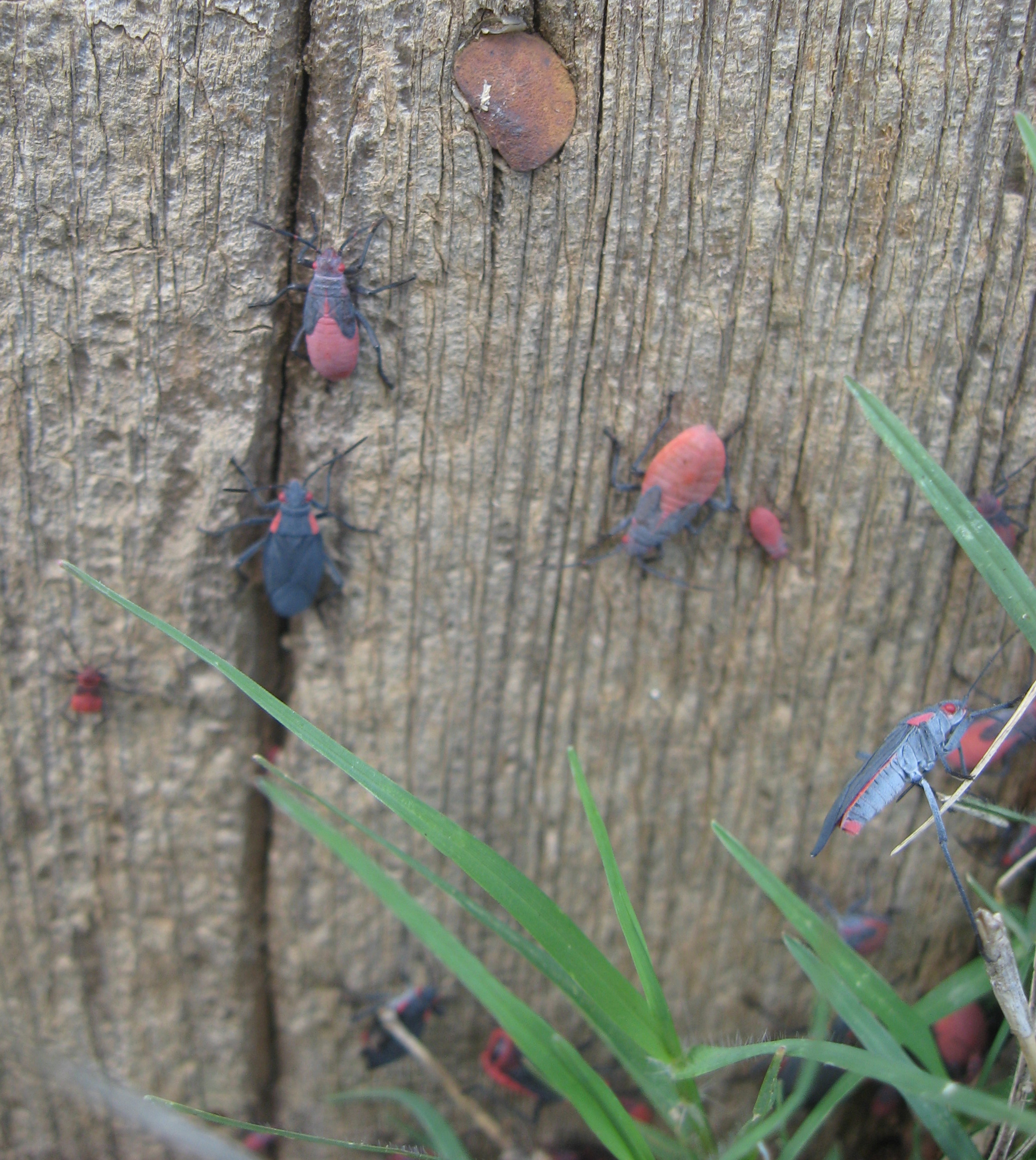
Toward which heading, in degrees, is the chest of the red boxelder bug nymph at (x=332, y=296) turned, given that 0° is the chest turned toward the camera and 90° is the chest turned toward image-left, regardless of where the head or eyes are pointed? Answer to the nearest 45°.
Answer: approximately 180°

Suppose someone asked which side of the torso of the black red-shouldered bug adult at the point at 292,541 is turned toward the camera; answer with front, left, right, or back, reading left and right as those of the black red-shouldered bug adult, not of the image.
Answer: back

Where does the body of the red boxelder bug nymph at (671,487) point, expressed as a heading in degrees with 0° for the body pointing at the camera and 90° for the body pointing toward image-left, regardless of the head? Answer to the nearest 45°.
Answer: approximately 45°

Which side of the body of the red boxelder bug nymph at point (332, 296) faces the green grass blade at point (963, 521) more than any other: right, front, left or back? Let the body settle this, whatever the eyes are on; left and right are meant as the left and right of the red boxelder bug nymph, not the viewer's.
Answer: right
